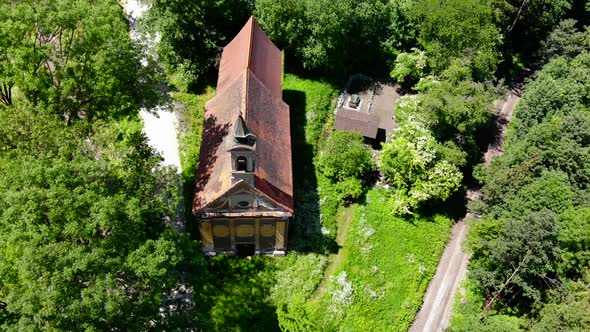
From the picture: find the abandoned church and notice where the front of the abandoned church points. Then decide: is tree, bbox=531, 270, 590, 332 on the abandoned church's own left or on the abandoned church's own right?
on the abandoned church's own left

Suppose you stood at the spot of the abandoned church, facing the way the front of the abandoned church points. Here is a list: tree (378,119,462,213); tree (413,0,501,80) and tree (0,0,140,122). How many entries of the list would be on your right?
1

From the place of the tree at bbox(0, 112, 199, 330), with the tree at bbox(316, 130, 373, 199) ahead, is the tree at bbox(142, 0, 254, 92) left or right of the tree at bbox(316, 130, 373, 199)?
left

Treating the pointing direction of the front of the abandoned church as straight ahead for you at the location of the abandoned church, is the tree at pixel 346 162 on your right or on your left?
on your left

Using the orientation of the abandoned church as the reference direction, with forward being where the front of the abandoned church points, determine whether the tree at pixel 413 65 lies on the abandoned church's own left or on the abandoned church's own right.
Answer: on the abandoned church's own left

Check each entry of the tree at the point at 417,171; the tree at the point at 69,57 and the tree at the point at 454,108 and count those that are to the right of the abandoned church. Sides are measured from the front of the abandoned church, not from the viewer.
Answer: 1

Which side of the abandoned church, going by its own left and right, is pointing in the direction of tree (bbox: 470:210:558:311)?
left

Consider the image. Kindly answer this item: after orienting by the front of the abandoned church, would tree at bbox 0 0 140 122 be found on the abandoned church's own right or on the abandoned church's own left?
on the abandoned church's own right

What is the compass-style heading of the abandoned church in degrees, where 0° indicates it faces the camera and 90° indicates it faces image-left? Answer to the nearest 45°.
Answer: approximately 0°

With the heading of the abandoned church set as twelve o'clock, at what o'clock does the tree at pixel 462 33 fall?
The tree is roughly at 8 o'clock from the abandoned church.

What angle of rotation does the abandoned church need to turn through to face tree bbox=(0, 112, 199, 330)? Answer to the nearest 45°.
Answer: approximately 45° to its right
